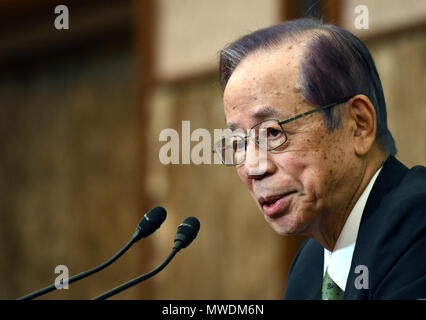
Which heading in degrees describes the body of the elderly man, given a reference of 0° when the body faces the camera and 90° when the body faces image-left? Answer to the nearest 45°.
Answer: approximately 45°

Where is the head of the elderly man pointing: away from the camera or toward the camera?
toward the camera
